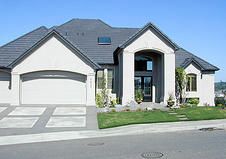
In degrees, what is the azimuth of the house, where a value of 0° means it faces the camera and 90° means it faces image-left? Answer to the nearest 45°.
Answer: approximately 0°
